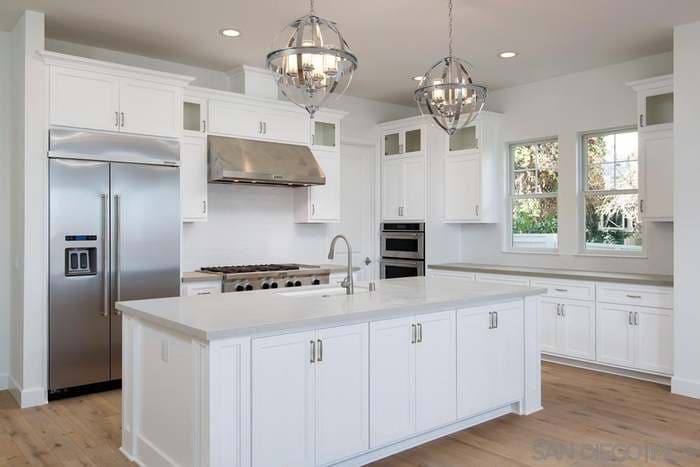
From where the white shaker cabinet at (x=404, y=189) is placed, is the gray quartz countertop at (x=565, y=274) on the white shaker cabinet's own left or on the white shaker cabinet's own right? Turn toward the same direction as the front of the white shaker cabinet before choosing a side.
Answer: on the white shaker cabinet's own left

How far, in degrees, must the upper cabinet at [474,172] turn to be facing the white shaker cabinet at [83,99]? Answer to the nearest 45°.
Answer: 0° — it already faces it

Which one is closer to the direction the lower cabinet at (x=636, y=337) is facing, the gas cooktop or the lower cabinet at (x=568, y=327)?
the gas cooktop

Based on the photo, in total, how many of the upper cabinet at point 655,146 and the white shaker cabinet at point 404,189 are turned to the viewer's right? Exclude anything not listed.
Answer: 0

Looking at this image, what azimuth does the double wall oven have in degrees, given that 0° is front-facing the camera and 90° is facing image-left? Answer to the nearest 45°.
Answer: approximately 45°

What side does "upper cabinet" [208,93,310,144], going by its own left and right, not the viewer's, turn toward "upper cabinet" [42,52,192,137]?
right

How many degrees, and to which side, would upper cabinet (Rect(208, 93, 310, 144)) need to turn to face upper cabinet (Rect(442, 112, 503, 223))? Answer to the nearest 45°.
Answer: approximately 45° to its left

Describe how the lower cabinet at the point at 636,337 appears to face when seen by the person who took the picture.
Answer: facing the viewer and to the left of the viewer

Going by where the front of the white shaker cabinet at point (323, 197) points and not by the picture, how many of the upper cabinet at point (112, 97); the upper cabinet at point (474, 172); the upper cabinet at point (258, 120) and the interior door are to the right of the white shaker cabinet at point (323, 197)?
2
